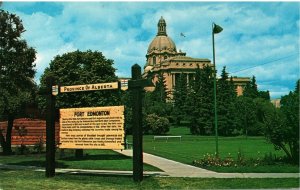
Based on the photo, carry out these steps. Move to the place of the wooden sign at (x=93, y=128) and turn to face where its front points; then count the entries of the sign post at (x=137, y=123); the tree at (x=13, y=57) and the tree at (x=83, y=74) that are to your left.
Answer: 1

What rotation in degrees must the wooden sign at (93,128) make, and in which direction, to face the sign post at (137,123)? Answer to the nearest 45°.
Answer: approximately 90° to its left

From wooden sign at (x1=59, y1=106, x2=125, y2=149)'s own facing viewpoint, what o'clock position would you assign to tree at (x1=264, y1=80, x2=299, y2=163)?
The tree is roughly at 7 o'clock from the wooden sign.

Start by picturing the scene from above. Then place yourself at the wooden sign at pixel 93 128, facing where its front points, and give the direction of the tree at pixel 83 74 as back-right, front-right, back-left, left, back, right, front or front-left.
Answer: back-right

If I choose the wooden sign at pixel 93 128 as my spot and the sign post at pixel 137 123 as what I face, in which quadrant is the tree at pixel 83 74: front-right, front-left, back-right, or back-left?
back-left

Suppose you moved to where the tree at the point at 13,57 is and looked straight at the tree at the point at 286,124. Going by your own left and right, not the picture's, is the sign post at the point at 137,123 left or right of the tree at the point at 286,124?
right

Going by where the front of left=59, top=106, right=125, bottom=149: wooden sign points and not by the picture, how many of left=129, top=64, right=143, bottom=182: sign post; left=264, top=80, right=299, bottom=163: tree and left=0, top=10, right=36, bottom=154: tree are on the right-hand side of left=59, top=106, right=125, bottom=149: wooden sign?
1

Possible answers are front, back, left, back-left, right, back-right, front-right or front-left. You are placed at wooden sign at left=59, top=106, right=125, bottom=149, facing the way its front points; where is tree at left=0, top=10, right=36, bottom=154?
right

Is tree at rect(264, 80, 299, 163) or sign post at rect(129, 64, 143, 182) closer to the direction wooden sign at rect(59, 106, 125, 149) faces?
the sign post

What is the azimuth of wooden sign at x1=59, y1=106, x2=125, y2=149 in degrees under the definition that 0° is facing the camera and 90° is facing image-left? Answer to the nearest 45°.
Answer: approximately 45°
